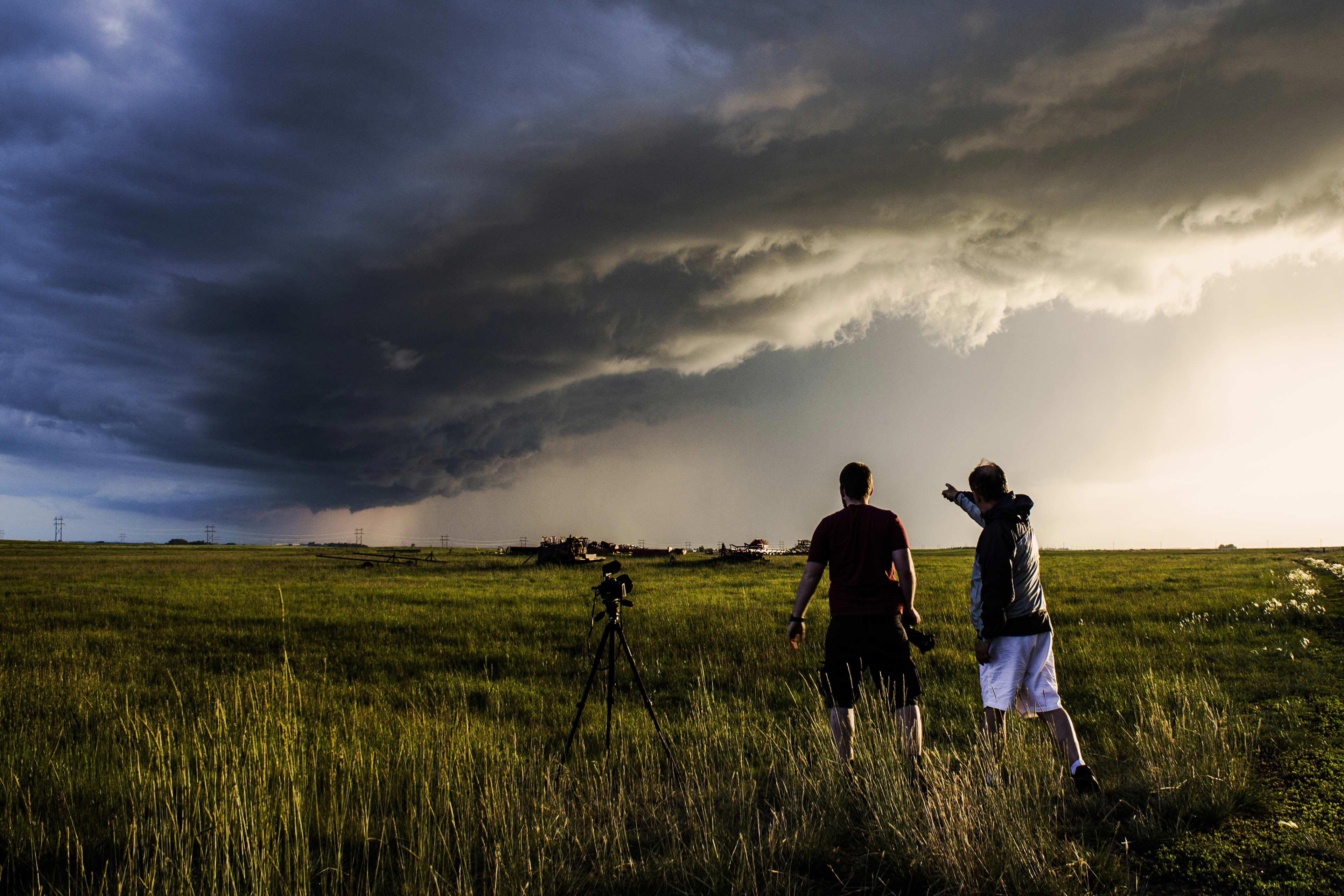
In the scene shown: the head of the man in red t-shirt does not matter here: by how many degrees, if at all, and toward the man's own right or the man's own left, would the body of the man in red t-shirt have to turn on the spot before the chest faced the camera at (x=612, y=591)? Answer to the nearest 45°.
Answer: approximately 90° to the man's own left

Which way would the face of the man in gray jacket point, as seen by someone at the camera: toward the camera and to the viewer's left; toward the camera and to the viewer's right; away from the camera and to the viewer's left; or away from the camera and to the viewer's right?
away from the camera and to the viewer's left

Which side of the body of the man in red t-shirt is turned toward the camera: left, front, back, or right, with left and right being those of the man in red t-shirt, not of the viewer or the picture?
back

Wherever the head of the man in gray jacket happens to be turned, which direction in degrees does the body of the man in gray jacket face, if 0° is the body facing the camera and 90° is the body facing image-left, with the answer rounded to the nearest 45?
approximately 135°

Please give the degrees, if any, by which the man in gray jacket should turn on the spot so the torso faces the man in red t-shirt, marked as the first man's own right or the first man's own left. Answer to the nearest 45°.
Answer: approximately 45° to the first man's own left

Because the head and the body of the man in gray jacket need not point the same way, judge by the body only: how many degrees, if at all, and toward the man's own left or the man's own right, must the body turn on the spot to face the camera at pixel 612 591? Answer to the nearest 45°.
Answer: approximately 45° to the man's own left

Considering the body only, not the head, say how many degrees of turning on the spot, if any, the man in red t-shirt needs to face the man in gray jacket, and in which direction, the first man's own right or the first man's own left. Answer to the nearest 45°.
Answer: approximately 90° to the first man's own right
